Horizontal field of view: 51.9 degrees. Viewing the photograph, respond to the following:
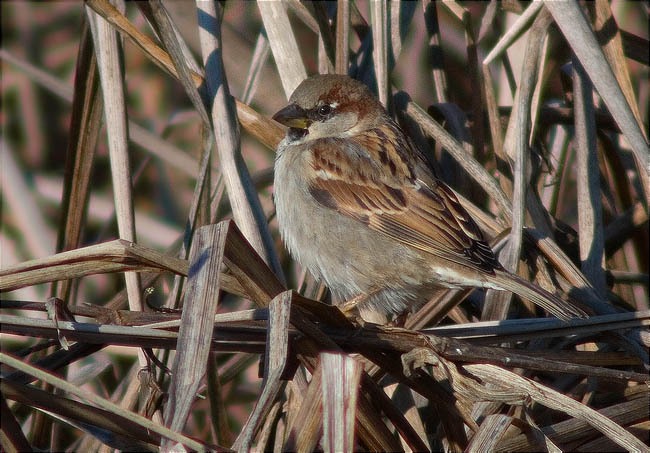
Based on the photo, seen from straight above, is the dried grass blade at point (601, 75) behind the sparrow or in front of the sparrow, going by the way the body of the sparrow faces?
behind

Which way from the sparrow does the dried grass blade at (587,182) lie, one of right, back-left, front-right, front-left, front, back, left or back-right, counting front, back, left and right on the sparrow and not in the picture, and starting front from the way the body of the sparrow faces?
back

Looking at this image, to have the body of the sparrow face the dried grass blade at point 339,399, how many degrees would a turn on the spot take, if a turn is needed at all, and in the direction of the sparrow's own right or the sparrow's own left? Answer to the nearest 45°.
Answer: approximately 90° to the sparrow's own left

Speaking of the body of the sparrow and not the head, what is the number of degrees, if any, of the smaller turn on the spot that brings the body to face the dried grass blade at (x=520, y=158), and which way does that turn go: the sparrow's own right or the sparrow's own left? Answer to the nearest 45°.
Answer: approximately 180°

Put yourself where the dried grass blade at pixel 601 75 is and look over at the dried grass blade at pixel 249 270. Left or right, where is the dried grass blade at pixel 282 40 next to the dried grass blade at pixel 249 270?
right

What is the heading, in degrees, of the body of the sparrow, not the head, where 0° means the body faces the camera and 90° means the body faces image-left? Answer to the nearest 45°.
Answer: approximately 90°

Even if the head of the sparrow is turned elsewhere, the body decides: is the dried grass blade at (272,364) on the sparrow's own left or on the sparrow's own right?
on the sparrow's own left

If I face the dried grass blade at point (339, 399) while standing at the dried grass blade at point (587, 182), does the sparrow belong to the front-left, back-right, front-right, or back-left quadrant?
front-right

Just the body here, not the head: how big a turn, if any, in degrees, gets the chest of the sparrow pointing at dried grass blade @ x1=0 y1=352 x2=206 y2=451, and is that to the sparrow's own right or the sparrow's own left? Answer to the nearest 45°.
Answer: approximately 45° to the sparrow's own left

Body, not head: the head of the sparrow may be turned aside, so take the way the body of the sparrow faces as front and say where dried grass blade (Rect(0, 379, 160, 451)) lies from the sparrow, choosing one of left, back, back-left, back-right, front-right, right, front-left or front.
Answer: front-left
